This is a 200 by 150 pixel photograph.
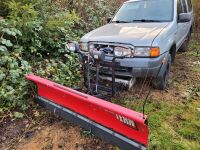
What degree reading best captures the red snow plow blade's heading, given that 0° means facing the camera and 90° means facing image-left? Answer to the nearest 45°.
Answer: approximately 45°

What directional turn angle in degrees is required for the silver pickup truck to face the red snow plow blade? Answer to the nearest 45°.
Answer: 0° — it already faces it

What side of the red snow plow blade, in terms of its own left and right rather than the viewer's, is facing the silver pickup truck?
back

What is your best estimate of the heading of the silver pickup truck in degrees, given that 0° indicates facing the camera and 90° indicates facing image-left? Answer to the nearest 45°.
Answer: approximately 45°

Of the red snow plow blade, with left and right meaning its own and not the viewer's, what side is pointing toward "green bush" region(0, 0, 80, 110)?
right

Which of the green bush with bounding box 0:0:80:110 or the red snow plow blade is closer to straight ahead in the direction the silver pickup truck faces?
the red snow plow blade
